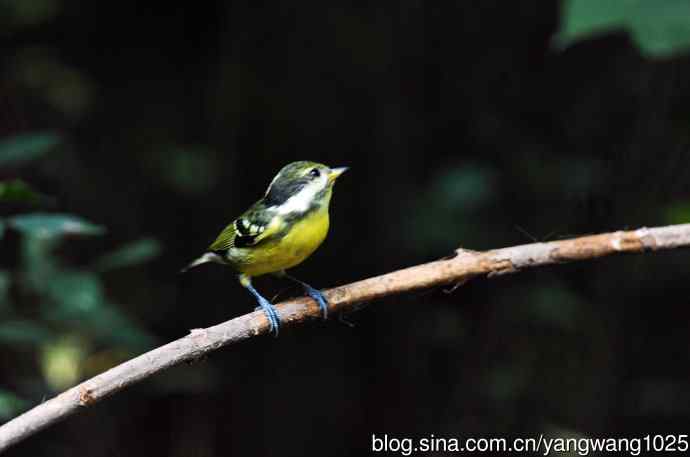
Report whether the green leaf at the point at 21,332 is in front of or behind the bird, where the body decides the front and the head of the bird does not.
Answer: behind

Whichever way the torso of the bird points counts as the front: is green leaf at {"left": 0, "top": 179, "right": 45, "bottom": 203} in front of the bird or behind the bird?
behind

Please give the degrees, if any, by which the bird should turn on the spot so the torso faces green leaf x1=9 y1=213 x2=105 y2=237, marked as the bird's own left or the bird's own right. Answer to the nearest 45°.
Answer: approximately 180°

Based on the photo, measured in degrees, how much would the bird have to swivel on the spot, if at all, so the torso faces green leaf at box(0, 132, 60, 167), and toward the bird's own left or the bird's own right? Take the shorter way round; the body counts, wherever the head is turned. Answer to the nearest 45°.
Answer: approximately 180°

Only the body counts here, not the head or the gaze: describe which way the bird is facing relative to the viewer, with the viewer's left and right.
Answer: facing to the right of the viewer

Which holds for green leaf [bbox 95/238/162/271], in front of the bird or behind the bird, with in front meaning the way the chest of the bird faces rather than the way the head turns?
behind
